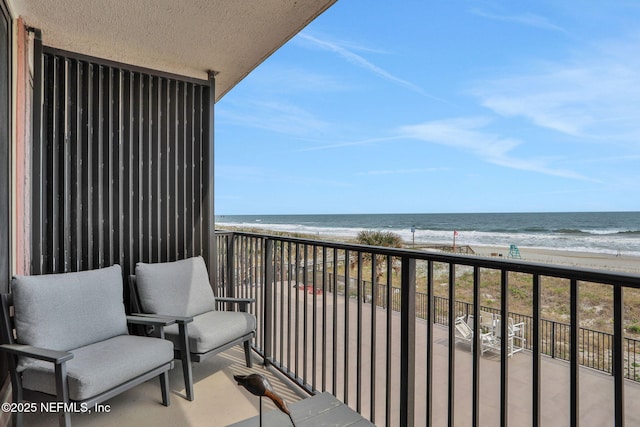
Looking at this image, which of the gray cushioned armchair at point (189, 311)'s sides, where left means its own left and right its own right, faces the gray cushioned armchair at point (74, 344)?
right

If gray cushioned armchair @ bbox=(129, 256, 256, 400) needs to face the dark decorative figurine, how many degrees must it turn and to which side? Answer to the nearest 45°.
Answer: approximately 45° to its right

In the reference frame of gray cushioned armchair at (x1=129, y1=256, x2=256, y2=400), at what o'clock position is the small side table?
The small side table is roughly at 1 o'clock from the gray cushioned armchair.

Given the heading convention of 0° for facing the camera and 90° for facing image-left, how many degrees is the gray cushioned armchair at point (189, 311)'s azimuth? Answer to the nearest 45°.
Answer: approximately 315°

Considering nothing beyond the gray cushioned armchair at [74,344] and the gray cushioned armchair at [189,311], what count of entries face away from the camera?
0

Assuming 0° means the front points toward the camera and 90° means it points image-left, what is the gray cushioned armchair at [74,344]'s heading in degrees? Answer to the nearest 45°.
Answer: approximately 315°

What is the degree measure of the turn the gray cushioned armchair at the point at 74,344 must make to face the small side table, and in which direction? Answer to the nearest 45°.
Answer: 0° — it already faces it
